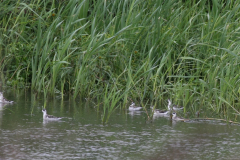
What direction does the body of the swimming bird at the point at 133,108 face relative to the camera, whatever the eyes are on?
to the viewer's left
